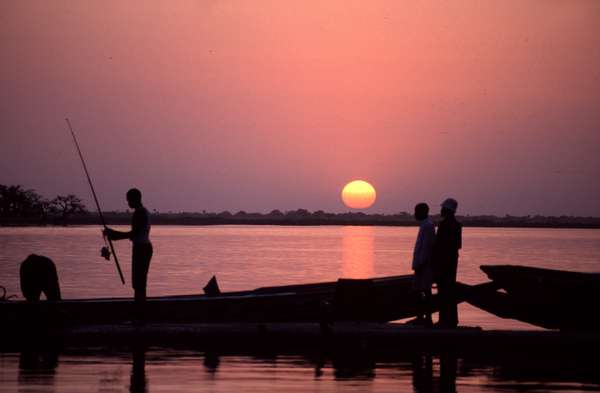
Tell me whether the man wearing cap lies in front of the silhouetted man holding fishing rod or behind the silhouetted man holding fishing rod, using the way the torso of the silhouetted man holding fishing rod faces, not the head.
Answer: behind

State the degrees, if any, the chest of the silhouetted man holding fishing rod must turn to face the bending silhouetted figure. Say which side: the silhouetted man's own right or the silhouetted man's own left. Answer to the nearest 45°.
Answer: approximately 45° to the silhouetted man's own right

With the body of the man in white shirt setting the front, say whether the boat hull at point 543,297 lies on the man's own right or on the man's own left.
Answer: on the man's own right

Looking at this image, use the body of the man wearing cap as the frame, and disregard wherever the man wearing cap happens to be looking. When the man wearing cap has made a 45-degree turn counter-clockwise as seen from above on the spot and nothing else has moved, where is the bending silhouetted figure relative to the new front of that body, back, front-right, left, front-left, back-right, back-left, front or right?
front-right

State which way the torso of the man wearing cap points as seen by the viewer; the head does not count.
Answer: to the viewer's left

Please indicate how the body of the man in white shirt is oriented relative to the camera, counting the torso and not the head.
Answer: to the viewer's left

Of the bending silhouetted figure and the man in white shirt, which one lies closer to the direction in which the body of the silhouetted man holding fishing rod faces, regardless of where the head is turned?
the bending silhouetted figure

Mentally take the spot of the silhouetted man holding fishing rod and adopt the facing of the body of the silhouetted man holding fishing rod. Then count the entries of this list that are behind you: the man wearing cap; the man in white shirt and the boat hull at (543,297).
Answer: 3
